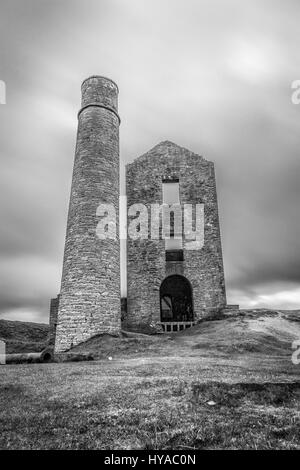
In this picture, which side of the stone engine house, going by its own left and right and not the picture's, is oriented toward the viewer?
front
